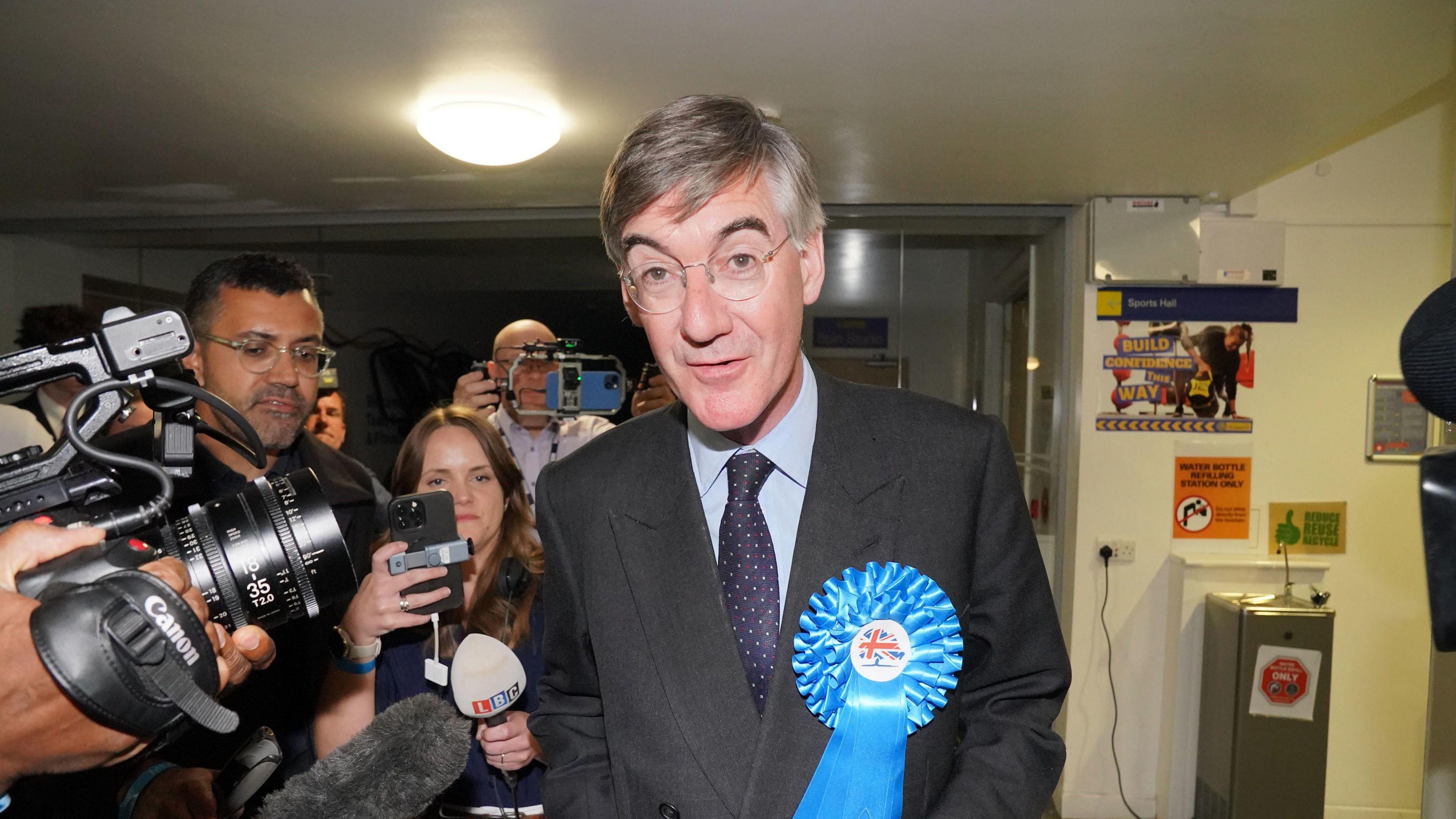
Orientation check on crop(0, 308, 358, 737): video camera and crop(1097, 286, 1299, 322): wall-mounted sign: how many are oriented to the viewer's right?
1

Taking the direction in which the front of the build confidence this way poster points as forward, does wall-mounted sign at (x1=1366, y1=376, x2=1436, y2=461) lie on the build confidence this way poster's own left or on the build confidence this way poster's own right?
on the build confidence this way poster's own left

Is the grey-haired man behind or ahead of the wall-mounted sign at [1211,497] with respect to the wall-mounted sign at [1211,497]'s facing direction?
ahead

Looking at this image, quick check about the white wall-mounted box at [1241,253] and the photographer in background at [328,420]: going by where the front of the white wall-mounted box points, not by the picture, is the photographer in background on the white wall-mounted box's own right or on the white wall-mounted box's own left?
on the white wall-mounted box's own right

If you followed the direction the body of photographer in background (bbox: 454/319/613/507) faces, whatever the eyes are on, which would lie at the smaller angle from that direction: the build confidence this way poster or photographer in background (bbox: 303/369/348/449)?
the build confidence this way poster

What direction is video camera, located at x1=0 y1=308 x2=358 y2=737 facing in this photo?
to the viewer's right

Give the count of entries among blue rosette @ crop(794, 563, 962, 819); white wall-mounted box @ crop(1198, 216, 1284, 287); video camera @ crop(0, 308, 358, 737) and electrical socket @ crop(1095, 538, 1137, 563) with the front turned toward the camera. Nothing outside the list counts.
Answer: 3
